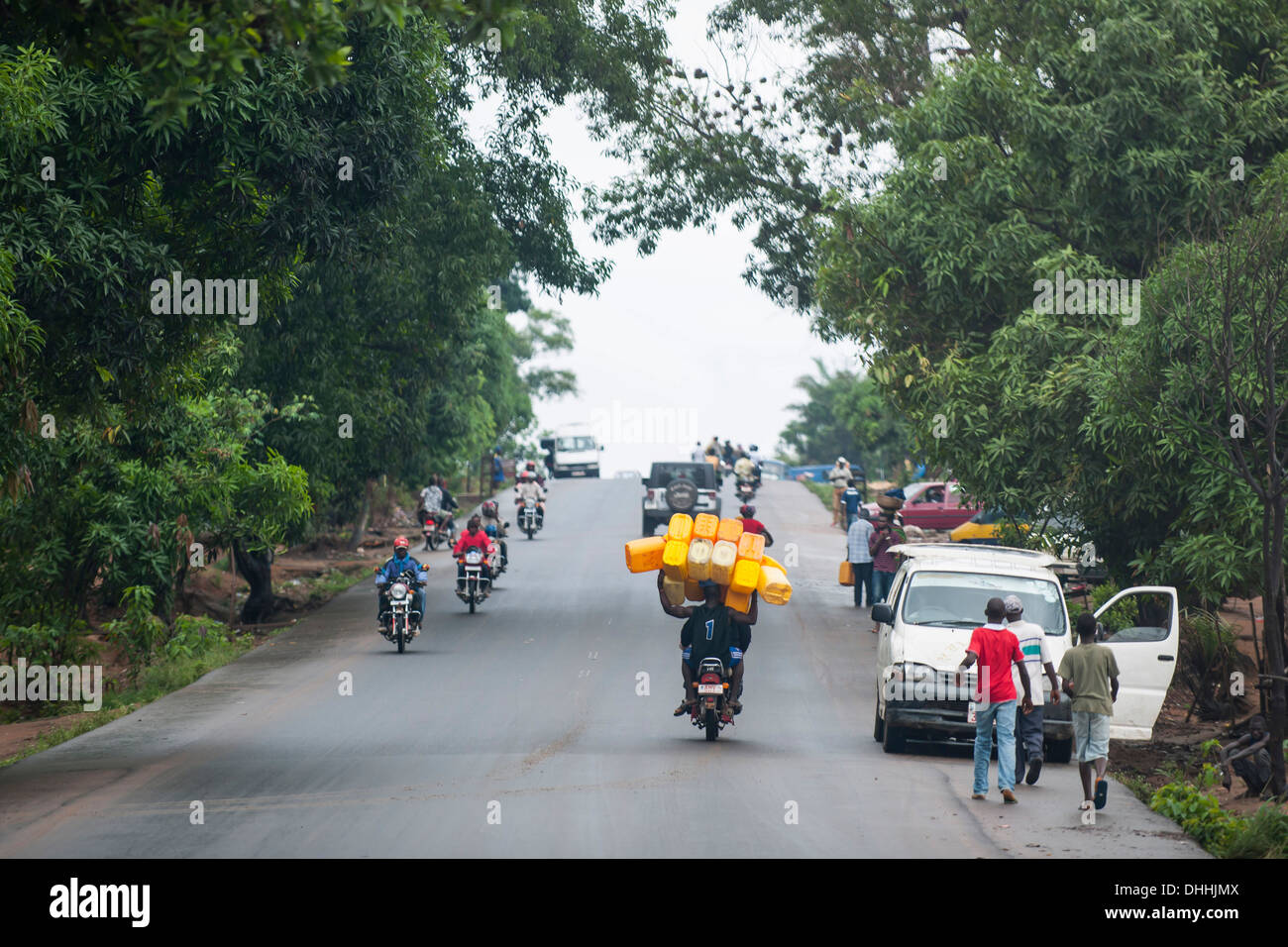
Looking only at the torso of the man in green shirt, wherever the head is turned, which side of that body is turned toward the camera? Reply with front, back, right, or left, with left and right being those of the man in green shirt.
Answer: back

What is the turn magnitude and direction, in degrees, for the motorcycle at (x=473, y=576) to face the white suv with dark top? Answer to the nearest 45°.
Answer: approximately 135° to its left

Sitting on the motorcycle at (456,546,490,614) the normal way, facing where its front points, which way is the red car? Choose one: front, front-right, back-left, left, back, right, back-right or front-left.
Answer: back-left

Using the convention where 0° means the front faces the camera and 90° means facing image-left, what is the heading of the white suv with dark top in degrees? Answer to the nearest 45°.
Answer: approximately 180°

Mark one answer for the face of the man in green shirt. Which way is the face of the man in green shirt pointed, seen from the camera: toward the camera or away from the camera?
away from the camera

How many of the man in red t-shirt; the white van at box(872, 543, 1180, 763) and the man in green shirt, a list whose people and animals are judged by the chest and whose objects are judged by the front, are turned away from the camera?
2

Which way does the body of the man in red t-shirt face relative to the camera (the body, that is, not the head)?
away from the camera

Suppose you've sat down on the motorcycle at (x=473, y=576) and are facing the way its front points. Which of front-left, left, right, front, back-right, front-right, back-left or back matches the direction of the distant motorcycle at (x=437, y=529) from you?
back

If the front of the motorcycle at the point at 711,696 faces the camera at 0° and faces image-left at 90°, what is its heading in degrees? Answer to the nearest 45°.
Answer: approximately 180°

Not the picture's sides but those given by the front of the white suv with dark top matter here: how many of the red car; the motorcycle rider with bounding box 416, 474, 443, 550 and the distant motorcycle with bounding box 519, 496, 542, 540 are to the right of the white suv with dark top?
1

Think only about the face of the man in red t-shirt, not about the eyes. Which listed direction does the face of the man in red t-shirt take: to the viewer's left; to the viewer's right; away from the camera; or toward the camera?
away from the camera

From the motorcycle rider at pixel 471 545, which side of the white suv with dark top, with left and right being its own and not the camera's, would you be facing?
back

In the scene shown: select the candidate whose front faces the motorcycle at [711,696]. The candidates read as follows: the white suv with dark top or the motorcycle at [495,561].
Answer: the motorcycle at [495,561]
